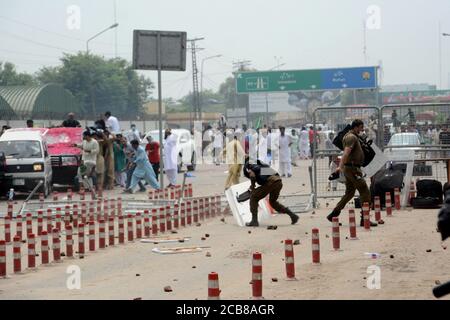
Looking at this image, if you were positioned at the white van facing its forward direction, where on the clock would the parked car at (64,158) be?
The parked car is roughly at 7 o'clock from the white van.

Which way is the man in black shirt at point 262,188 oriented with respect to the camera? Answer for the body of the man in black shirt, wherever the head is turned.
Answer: to the viewer's left

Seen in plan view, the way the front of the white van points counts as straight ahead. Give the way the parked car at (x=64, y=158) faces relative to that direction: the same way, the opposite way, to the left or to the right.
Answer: the same way

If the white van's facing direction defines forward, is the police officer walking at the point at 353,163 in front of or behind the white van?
in front

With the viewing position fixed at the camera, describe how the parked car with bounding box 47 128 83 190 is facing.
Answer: facing the viewer

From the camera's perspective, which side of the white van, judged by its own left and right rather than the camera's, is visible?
front

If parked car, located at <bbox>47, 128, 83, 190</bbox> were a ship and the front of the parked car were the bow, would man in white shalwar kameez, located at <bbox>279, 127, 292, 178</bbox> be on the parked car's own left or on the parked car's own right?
on the parked car's own left

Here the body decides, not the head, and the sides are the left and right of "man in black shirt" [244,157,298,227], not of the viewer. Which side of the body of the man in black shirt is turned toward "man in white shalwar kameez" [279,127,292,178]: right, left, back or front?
right

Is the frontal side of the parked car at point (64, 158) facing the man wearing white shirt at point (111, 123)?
no

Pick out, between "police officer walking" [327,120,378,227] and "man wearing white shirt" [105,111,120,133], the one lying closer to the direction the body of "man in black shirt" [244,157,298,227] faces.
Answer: the man wearing white shirt
